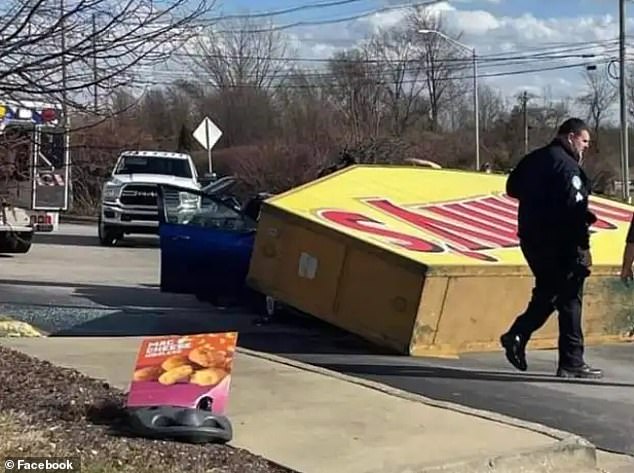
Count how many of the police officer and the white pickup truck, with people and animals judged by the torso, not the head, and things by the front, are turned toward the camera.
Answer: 1

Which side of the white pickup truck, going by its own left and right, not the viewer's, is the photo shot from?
front

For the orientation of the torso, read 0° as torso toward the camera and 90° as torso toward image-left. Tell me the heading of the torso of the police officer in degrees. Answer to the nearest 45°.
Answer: approximately 270°

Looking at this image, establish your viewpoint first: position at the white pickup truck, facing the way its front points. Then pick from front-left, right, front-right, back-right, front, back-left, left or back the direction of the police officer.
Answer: front

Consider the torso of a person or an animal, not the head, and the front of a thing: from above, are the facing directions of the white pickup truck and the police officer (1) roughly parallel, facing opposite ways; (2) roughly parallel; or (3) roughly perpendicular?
roughly perpendicular

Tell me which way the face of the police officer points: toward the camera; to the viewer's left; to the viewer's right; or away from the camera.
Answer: to the viewer's right

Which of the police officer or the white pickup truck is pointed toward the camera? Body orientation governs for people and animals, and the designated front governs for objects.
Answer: the white pickup truck

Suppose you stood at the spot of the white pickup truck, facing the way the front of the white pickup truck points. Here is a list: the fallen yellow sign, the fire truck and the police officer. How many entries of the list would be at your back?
0

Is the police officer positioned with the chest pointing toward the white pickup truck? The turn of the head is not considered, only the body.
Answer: no

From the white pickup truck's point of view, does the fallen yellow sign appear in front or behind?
in front
